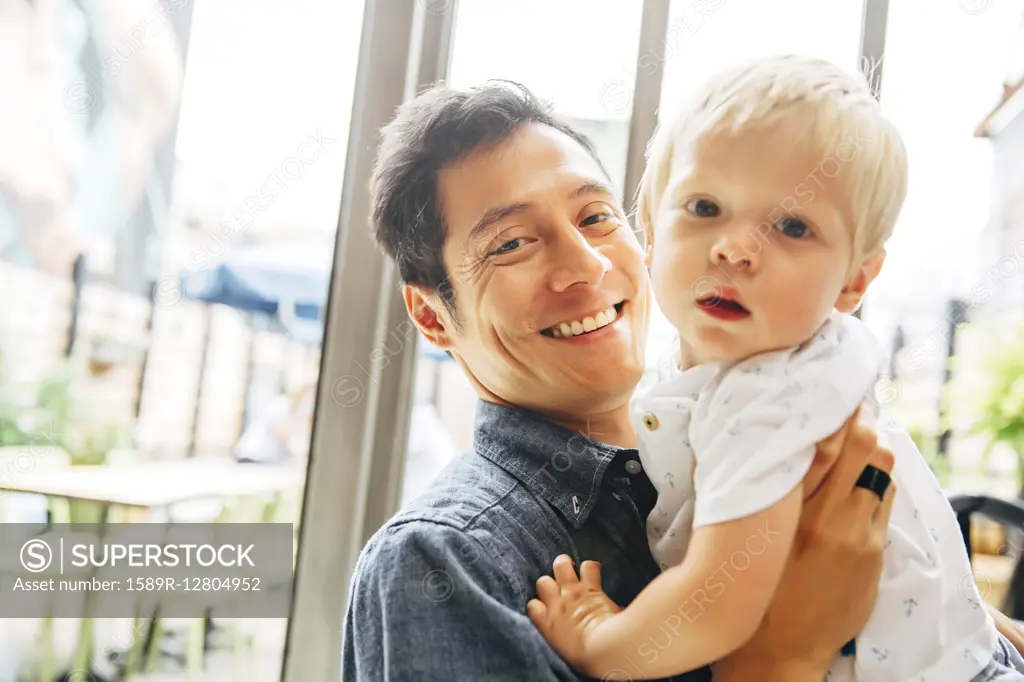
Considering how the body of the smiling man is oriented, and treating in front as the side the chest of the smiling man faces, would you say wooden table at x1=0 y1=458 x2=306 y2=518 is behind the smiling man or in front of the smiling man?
behind

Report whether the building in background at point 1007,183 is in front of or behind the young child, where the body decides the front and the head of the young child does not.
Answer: behind

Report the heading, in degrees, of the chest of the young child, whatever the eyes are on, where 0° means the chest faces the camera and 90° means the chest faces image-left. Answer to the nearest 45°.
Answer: approximately 45°

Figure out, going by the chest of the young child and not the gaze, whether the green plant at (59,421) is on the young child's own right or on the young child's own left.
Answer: on the young child's own right

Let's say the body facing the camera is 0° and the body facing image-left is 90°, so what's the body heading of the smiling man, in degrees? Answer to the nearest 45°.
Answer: approximately 315°

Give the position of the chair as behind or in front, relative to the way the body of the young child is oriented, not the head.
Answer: behind
